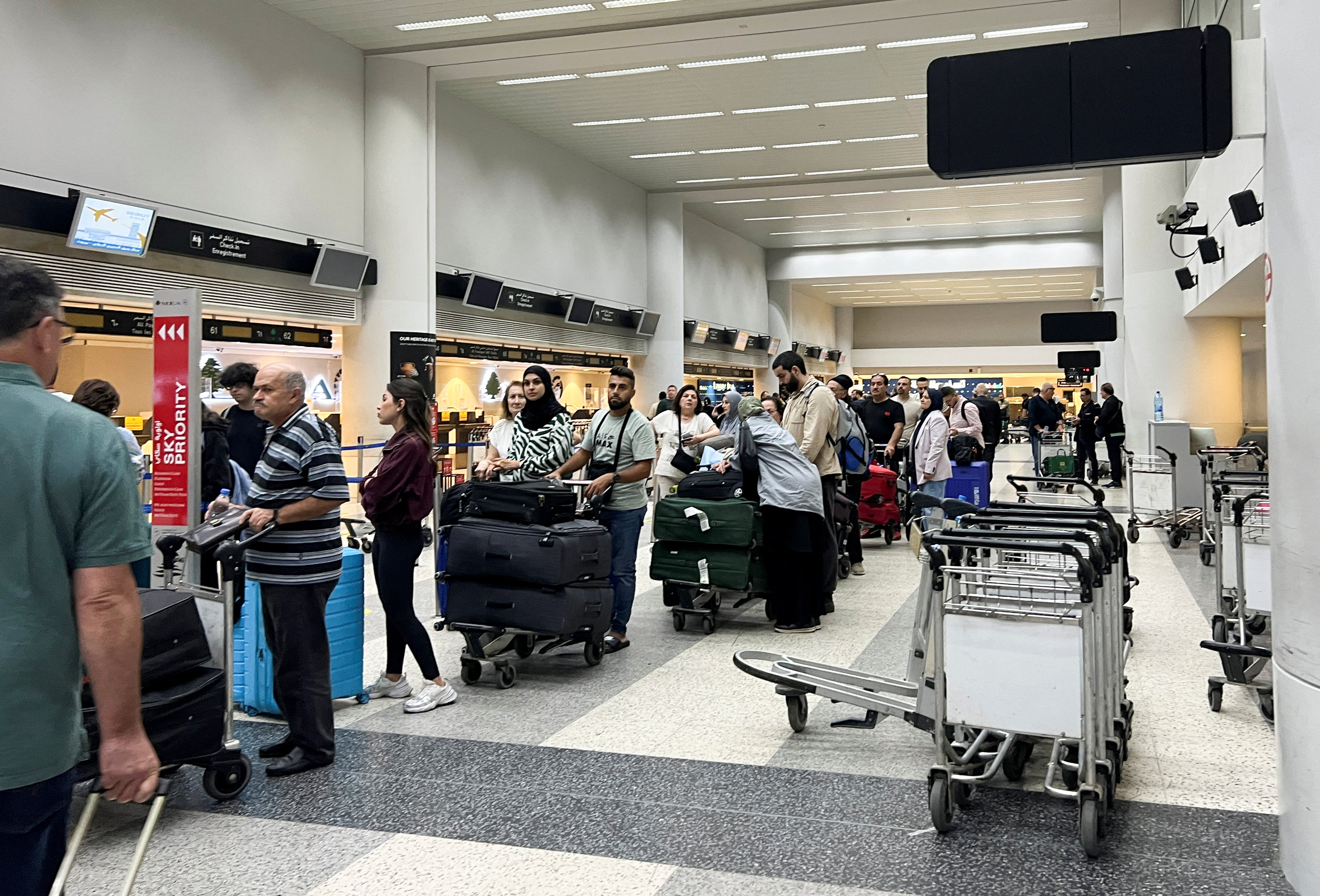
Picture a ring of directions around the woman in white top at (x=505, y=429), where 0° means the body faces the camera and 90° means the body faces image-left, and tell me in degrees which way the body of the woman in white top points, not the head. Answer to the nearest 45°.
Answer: approximately 45°

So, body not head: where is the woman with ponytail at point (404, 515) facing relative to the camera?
to the viewer's left

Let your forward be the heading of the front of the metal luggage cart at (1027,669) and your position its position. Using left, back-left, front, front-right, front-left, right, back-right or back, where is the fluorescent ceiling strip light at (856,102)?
front

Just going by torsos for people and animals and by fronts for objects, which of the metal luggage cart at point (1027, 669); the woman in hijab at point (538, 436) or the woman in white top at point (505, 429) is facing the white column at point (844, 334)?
the metal luggage cart

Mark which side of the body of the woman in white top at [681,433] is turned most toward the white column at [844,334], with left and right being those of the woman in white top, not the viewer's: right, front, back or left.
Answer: back

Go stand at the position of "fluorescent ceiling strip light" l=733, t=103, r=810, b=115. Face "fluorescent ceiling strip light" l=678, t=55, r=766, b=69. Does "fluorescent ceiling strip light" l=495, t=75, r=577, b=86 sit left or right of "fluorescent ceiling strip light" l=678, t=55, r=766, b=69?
right

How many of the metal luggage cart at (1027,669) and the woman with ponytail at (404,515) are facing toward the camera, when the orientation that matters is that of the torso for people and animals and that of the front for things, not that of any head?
0

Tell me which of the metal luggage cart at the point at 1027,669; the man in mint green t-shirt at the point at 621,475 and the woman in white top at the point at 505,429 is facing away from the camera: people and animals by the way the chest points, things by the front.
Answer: the metal luggage cart

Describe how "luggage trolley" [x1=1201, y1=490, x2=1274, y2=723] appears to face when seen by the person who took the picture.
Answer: facing the viewer and to the left of the viewer

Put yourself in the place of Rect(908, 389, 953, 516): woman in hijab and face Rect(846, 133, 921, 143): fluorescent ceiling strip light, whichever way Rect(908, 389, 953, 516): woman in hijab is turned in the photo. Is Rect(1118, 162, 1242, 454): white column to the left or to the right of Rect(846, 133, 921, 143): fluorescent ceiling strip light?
right

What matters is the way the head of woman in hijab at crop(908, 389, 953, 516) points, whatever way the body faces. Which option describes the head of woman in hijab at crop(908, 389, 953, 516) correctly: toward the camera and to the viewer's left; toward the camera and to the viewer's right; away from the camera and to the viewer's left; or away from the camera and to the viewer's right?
toward the camera and to the viewer's left

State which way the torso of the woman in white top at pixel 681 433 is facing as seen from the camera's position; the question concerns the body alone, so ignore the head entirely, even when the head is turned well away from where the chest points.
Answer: toward the camera

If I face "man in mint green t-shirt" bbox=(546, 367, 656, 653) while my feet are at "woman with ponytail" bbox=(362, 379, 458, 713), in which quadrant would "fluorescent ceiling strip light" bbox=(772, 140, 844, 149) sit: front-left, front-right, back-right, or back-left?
front-left

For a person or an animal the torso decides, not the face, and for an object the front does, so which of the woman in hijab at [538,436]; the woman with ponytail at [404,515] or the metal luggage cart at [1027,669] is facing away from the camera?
the metal luggage cart

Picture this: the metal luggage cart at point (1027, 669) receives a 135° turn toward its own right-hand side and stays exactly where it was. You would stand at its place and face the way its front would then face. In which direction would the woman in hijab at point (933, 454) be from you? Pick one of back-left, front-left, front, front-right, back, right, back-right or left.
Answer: back-left

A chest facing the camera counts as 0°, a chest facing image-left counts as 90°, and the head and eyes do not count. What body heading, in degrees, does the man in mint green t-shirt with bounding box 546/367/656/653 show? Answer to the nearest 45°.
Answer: approximately 45°
